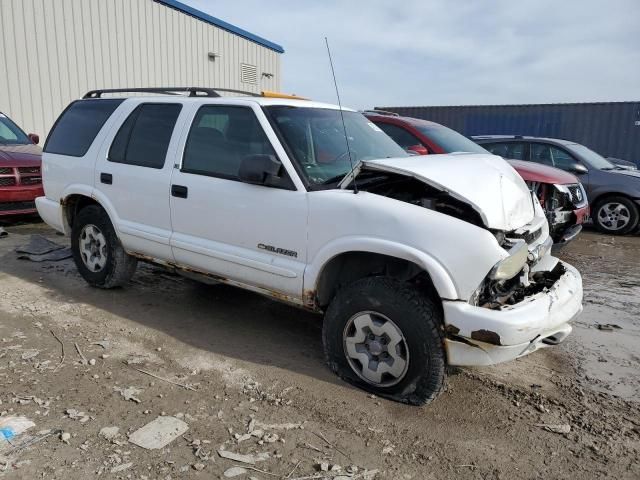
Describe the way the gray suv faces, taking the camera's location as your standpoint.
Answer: facing the viewer and to the right of the viewer

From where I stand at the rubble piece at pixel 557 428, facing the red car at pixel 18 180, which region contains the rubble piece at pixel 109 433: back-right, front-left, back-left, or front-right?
front-left

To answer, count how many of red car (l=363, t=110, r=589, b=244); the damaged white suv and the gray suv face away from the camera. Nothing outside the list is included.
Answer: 0

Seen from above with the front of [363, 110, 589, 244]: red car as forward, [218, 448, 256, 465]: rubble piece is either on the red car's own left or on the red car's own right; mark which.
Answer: on the red car's own right

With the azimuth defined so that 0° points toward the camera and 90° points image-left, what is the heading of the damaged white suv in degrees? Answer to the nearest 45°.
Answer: approximately 315°

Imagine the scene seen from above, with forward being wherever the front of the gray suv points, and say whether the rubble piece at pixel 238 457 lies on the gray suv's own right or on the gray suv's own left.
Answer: on the gray suv's own right

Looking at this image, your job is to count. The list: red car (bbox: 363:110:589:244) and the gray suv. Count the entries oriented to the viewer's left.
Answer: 0

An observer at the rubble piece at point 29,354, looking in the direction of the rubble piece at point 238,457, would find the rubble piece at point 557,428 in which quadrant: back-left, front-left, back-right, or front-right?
front-left

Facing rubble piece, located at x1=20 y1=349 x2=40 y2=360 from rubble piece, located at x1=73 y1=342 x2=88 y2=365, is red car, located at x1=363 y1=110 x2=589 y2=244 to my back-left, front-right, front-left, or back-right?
back-right

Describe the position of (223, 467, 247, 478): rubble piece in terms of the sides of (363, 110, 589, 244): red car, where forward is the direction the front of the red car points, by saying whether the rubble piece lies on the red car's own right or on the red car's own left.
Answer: on the red car's own right

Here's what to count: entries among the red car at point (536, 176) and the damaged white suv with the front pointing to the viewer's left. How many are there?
0

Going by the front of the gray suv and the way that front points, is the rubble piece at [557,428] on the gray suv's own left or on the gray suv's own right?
on the gray suv's own right
